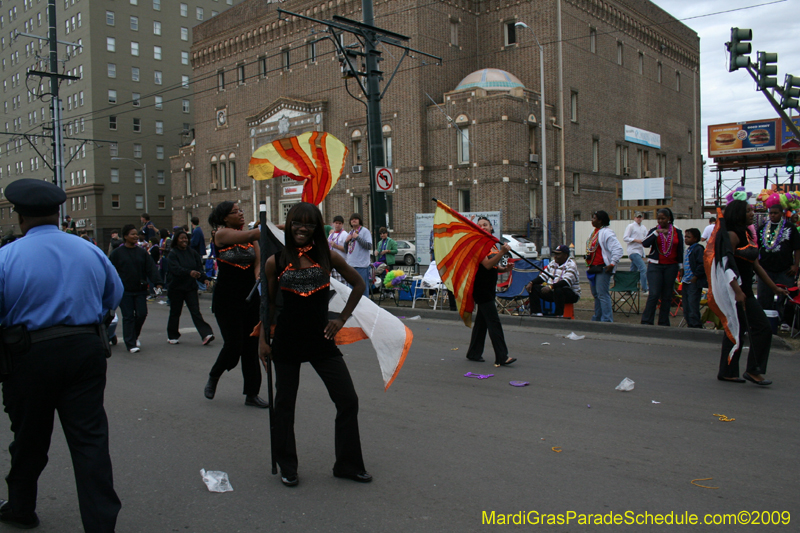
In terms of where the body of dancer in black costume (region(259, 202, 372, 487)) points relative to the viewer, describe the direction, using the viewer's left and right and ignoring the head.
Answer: facing the viewer

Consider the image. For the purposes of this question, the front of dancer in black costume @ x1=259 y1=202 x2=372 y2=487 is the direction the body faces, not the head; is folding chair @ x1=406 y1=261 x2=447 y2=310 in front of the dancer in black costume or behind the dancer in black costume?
behind

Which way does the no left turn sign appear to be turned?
toward the camera

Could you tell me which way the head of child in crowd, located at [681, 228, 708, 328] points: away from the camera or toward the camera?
toward the camera

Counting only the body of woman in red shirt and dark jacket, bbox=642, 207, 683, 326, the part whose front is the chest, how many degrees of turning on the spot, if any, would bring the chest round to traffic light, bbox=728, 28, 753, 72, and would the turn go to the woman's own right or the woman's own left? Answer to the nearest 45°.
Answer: approximately 180°

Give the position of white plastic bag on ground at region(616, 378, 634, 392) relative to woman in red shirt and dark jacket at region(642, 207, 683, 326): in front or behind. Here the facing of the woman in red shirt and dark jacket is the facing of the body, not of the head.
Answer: in front

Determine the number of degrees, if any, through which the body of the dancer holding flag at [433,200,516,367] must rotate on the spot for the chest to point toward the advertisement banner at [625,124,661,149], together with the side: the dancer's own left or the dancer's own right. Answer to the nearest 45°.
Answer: approximately 90° to the dancer's own left

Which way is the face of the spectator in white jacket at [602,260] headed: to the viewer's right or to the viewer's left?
to the viewer's left
